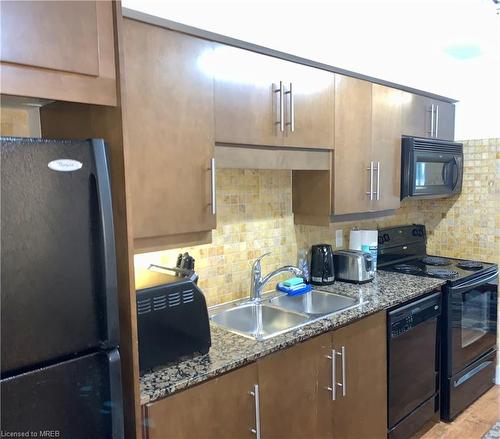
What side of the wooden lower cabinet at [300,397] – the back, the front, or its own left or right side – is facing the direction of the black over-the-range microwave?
left

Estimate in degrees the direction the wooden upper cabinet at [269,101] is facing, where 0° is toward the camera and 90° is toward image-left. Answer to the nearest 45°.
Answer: approximately 315°

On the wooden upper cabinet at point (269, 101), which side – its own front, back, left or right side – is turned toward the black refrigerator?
right

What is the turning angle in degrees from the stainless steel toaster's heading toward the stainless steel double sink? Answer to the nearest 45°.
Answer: approximately 90° to its right

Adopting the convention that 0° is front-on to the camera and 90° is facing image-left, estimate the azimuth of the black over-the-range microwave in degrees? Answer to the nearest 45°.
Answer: approximately 315°
